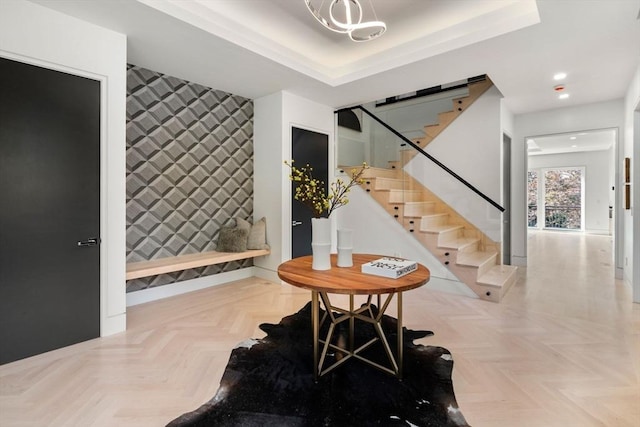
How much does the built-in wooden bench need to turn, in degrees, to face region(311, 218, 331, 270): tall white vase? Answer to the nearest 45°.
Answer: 0° — it already faces it

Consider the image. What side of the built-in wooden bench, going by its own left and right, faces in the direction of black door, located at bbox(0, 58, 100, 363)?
right

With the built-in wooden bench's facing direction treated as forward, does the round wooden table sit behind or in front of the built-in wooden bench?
in front

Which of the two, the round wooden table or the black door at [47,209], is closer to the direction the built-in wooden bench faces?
the round wooden table

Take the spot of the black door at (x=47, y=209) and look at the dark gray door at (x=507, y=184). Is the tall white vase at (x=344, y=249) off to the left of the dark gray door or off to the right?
right

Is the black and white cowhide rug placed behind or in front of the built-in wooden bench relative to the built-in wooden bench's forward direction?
in front

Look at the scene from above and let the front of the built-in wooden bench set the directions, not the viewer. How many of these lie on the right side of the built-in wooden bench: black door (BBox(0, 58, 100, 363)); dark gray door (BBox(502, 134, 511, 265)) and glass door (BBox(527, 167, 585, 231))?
1

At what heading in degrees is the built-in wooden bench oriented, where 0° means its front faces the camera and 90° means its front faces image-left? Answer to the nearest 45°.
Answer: approximately 315°

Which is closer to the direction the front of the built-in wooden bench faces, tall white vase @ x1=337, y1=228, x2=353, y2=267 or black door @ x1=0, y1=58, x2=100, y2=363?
the tall white vase
